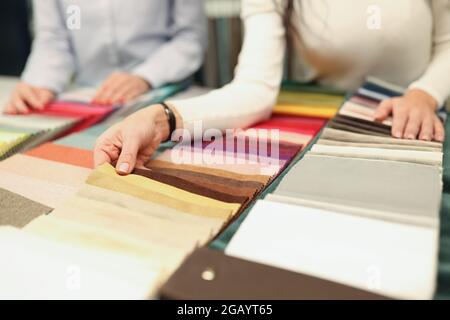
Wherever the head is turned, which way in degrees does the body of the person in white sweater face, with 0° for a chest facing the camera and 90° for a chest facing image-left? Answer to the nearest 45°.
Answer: approximately 0°
